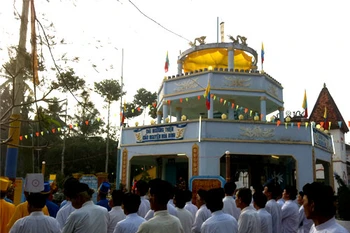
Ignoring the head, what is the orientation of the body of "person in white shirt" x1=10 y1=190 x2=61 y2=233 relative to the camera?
away from the camera

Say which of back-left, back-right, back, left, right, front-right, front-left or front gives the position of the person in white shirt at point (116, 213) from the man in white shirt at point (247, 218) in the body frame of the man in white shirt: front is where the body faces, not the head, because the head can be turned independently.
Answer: front-left

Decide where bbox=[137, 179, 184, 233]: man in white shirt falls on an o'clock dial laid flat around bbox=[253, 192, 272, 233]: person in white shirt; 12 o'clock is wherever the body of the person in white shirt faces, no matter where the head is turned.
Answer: The man in white shirt is roughly at 8 o'clock from the person in white shirt.

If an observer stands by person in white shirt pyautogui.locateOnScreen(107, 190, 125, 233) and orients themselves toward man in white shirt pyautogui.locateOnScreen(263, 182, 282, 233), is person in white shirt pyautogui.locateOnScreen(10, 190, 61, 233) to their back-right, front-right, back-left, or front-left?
back-right

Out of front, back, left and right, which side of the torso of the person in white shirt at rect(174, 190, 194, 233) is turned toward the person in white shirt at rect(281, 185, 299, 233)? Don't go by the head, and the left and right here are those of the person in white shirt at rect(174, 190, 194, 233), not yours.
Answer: right

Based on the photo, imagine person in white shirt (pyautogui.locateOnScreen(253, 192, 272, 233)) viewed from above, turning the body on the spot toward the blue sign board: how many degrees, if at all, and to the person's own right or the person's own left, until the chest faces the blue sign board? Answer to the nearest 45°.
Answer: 0° — they already face it

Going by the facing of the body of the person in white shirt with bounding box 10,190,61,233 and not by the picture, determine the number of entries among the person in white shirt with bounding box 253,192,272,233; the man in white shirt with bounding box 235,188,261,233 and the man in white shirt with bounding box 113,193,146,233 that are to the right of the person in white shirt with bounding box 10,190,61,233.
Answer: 3

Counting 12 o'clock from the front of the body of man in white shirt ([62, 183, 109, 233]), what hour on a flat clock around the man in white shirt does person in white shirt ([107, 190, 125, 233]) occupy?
The person in white shirt is roughly at 2 o'clock from the man in white shirt.

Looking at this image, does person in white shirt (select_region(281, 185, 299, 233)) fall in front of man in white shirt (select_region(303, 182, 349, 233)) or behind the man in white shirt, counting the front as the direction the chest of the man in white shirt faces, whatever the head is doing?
in front

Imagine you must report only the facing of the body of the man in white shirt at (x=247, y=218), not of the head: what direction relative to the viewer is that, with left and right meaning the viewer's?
facing away from the viewer and to the left of the viewer

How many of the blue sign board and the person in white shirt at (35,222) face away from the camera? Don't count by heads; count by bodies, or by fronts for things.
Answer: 1

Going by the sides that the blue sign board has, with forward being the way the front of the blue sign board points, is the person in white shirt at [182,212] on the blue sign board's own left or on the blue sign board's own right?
on the blue sign board's own left

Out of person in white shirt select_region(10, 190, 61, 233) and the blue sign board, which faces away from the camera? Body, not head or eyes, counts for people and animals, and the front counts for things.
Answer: the person in white shirt
